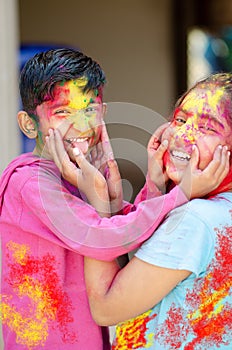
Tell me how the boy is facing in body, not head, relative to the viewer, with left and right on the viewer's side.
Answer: facing to the right of the viewer

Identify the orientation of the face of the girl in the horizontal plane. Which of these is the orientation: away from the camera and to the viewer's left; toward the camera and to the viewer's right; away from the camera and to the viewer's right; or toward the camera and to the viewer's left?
toward the camera and to the viewer's left
